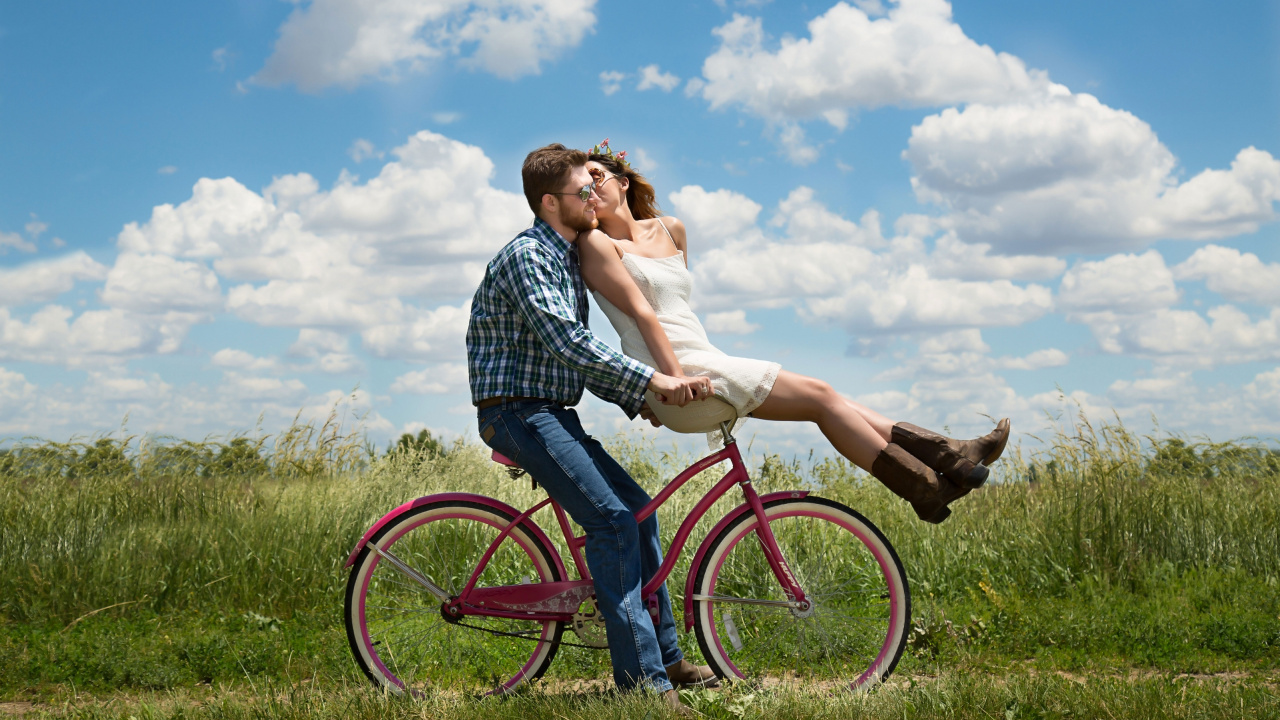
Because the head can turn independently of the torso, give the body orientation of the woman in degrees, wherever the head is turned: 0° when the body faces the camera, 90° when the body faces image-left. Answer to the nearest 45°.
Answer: approximately 315°

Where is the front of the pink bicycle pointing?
to the viewer's right

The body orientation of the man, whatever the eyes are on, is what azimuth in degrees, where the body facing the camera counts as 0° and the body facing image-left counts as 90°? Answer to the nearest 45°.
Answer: approximately 270°

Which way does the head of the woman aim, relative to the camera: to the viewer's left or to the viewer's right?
to the viewer's left

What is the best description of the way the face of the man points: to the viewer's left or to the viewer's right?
to the viewer's right

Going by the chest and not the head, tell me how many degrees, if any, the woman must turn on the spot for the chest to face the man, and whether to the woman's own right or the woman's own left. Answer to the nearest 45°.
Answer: approximately 135° to the woman's own right
